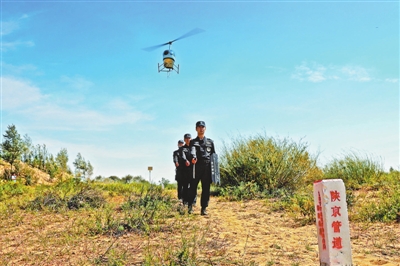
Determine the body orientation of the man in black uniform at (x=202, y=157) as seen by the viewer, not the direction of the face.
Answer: toward the camera

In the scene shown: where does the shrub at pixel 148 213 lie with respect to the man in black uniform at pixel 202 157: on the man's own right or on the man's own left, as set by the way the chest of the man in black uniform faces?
on the man's own right

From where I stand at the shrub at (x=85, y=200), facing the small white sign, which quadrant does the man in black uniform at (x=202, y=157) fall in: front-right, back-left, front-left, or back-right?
front-left

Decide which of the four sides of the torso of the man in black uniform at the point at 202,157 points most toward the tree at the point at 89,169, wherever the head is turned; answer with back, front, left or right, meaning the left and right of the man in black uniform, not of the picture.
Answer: back

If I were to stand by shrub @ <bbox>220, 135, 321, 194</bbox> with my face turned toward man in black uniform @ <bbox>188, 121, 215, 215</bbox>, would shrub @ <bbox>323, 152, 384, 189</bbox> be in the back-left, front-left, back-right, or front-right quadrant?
back-left

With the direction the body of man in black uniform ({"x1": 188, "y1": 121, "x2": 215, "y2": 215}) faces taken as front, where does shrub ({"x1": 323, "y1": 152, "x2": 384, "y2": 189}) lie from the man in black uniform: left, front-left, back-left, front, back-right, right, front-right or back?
back-left

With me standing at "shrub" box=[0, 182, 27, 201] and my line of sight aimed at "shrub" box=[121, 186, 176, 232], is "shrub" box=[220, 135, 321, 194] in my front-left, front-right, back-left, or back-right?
front-left

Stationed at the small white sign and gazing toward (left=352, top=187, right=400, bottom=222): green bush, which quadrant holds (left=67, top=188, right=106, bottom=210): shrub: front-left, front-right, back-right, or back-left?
front-left

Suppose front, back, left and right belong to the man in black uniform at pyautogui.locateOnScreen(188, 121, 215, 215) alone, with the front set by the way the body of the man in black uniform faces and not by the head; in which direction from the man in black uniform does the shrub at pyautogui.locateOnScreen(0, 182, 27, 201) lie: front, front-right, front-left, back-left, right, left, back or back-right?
back-right
